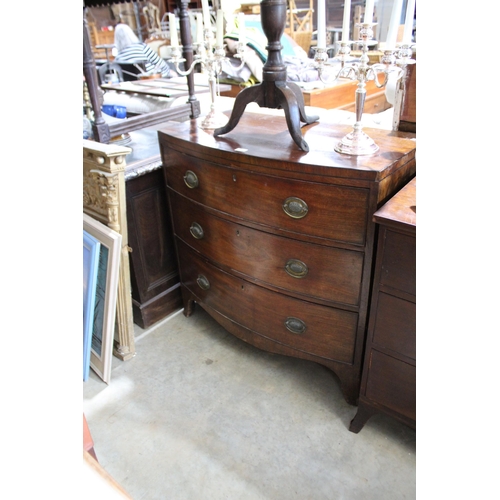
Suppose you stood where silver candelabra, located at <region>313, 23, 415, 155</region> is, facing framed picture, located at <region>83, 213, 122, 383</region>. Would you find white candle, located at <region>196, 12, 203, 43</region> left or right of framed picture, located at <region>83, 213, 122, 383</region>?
right

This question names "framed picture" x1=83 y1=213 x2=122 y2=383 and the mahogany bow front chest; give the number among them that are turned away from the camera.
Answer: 0

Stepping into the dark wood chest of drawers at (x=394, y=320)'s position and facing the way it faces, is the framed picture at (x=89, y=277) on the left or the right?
on its right

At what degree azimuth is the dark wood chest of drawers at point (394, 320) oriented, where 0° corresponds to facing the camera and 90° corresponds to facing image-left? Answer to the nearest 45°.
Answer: approximately 45°
